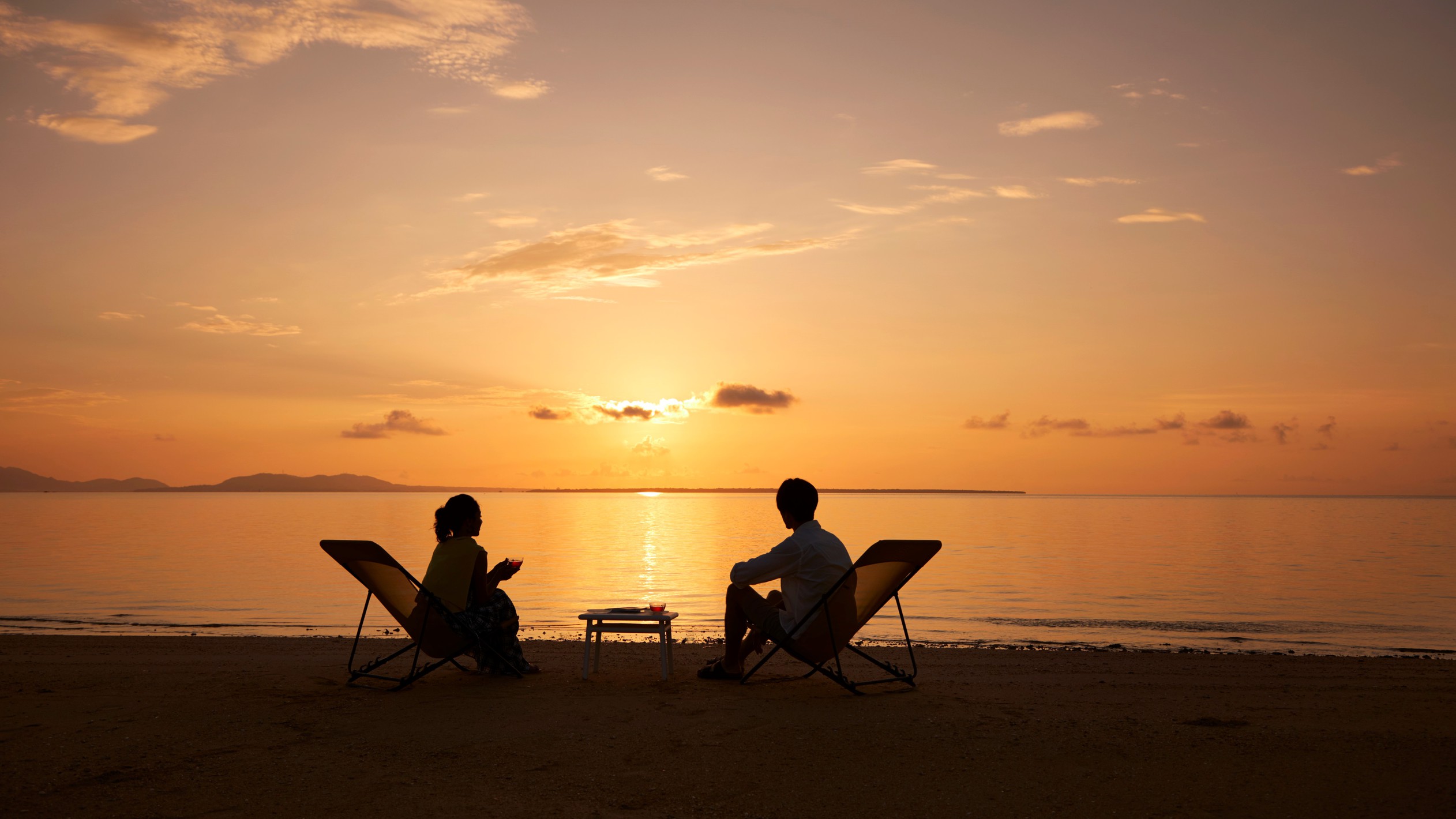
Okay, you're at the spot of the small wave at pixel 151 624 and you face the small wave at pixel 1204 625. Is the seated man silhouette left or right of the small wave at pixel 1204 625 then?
right

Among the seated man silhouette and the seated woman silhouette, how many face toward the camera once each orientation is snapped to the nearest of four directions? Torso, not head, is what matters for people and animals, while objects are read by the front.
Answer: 0

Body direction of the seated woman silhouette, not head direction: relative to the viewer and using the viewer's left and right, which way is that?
facing away from the viewer and to the right of the viewer

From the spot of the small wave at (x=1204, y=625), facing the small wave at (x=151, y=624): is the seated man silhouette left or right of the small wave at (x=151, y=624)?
left

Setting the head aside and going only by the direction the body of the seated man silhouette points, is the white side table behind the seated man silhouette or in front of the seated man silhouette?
in front

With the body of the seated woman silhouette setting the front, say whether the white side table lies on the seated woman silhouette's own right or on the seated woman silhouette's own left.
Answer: on the seated woman silhouette's own right

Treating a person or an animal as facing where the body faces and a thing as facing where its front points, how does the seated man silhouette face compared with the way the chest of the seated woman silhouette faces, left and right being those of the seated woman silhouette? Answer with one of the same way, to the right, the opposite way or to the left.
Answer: to the left

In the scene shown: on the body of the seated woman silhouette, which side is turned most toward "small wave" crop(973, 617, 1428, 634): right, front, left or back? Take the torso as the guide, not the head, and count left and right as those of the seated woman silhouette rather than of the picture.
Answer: front

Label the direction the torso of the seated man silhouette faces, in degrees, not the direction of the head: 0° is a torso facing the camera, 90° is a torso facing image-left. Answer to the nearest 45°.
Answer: approximately 135°

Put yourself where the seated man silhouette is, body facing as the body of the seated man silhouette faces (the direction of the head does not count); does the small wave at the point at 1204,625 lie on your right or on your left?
on your right
